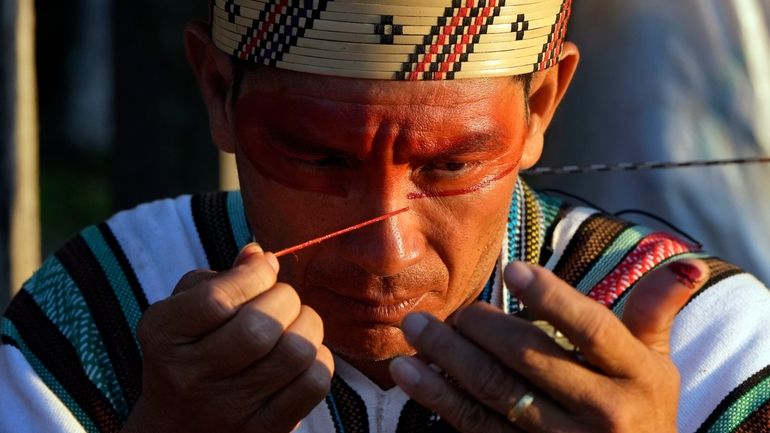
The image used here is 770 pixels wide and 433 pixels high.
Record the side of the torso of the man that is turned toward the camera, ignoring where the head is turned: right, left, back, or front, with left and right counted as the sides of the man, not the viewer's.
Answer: front

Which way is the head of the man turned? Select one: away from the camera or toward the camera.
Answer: toward the camera
